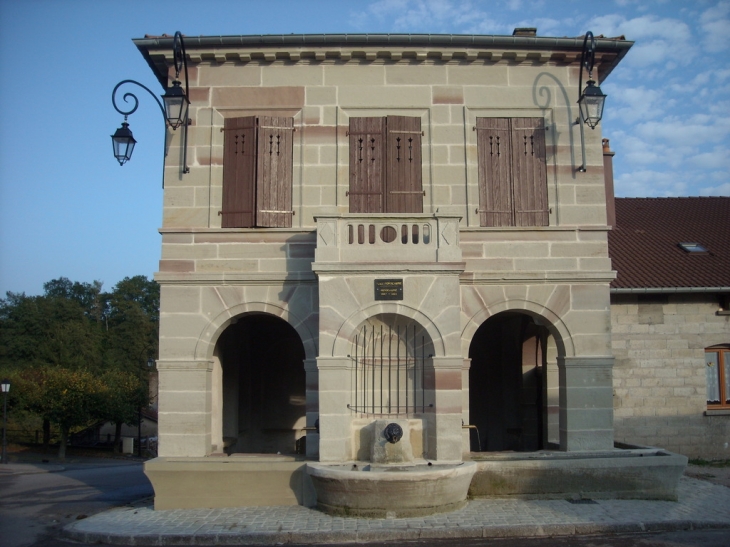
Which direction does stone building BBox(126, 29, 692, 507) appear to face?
toward the camera

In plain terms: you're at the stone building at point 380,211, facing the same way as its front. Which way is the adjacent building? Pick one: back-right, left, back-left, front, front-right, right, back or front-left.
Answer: back-left

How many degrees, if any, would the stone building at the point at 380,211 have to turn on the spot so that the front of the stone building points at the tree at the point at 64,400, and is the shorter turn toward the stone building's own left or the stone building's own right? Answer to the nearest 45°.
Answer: approximately 135° to the stone building's own right

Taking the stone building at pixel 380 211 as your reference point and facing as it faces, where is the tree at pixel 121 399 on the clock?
The tree is roughly at 5 o'clock from the stone building.
